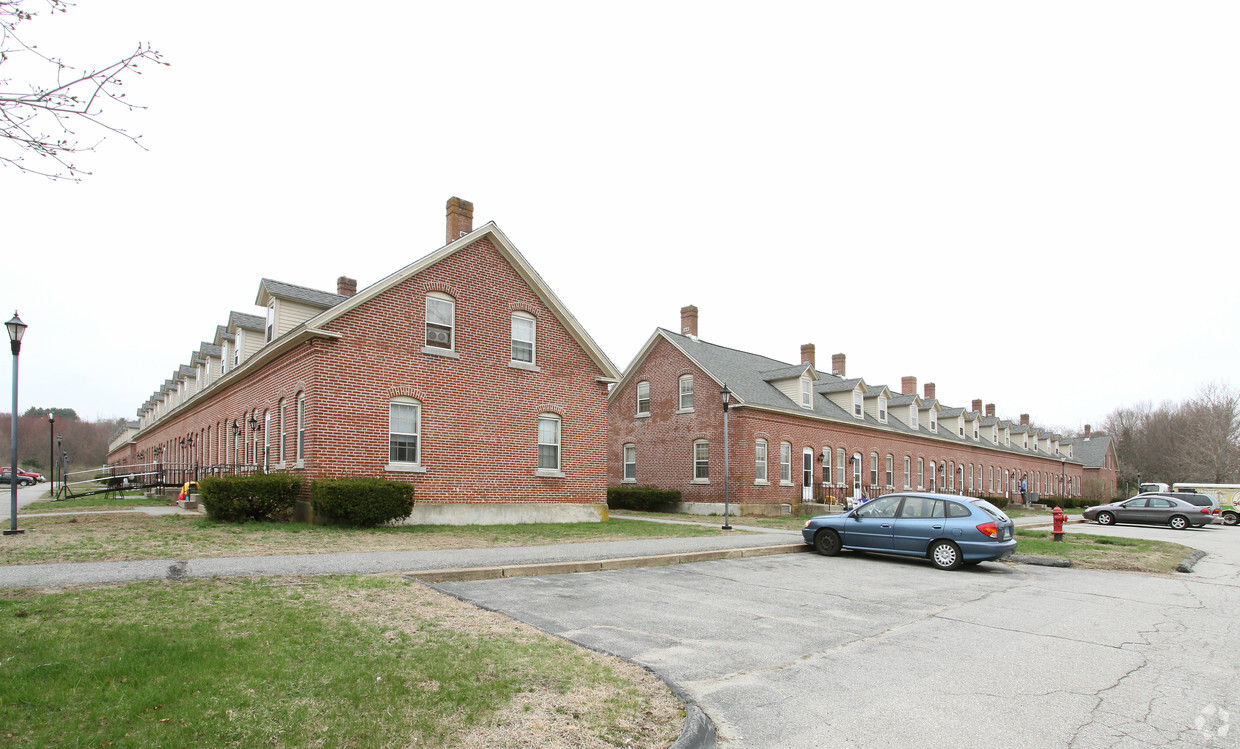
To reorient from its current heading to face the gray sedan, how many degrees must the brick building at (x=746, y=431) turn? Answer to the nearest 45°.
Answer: approximately 45° to its left

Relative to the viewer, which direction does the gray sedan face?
to the viewer's left

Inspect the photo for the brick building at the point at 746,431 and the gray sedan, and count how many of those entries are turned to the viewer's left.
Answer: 1

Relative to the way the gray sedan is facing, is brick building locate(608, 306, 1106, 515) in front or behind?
in front

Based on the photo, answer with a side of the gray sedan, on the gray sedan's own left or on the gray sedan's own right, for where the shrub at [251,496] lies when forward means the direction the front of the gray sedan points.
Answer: on the gray sedan's own left

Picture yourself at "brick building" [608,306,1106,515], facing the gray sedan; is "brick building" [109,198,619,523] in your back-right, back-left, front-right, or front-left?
back-right

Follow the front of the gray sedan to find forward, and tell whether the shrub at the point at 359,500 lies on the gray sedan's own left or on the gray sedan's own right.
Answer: on the gray sedan's own left

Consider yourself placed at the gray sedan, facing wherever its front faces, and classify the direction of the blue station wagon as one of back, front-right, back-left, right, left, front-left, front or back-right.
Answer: left

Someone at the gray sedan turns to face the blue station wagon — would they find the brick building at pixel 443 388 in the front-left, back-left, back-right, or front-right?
front-right
